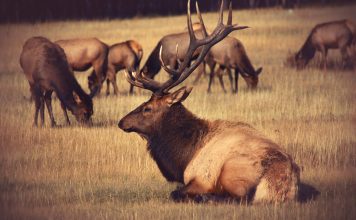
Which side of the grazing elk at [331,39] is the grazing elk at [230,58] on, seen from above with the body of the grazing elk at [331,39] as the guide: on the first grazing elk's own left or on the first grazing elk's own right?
on the first grazing elk's own left

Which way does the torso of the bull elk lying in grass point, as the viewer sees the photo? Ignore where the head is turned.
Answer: to the viewer's left

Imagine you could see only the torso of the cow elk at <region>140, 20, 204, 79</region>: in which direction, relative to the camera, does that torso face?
to the viewer's left

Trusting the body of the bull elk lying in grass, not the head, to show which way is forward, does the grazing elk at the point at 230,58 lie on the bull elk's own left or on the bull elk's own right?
on the bull elk's own right

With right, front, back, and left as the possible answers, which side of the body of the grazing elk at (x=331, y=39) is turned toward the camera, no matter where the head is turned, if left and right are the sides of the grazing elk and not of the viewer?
left

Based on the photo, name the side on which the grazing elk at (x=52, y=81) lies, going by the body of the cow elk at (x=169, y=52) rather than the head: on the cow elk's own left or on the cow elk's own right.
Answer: on the cow elk's own left
